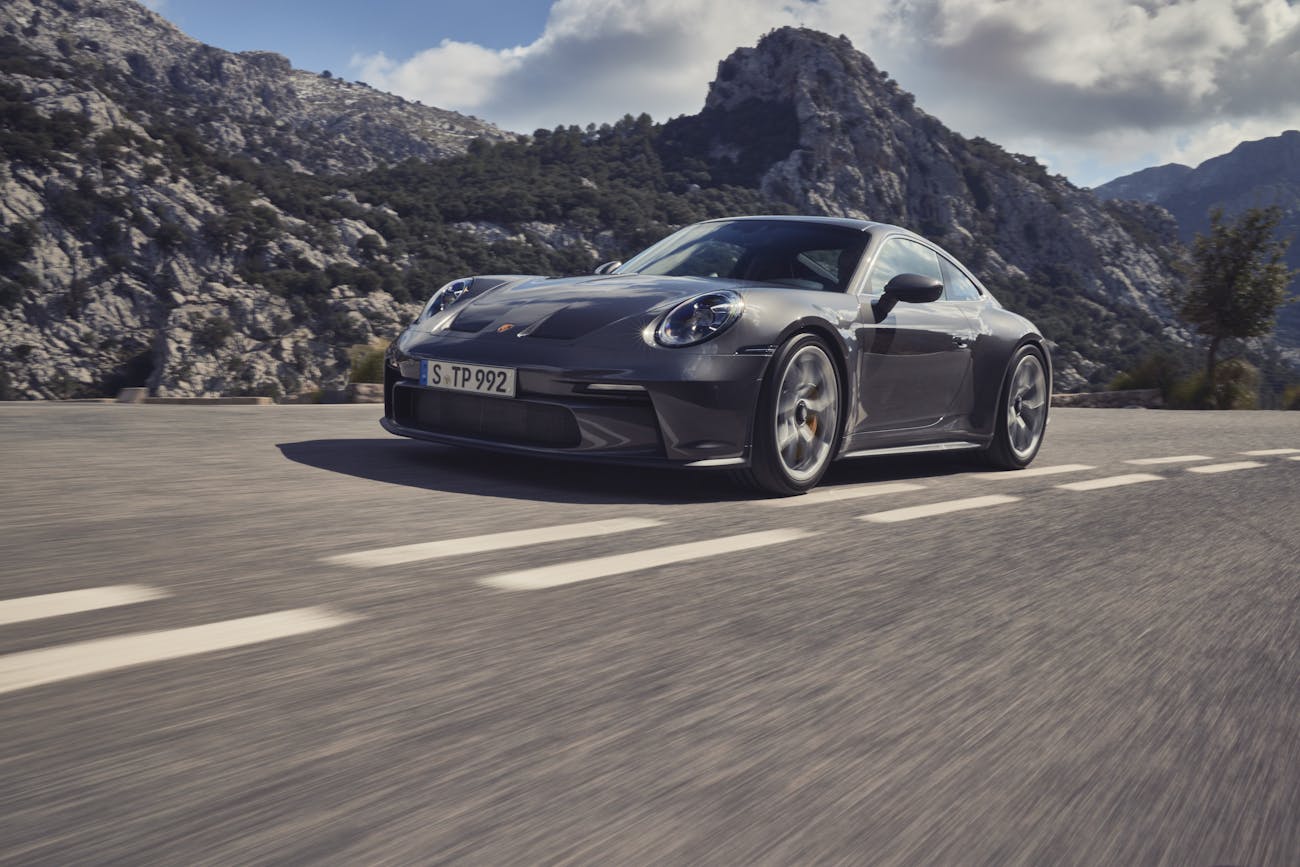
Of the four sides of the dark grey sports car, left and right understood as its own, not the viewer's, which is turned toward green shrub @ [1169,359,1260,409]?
back

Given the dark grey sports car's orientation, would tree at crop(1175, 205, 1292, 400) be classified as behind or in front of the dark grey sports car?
behind

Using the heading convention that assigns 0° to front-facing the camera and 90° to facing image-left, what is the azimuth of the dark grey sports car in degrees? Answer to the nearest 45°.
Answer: approximately 45°

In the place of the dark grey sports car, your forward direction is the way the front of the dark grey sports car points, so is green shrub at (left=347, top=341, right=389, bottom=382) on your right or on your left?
on your right

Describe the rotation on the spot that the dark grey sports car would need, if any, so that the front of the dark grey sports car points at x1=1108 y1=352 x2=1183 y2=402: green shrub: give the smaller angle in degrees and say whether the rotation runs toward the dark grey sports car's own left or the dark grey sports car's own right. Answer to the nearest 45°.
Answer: approximately 180°
